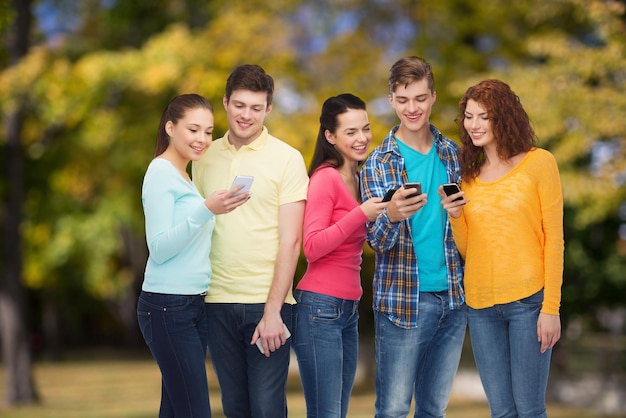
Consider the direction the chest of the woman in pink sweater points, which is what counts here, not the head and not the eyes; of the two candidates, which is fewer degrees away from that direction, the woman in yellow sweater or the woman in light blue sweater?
the woman in yellow sweater

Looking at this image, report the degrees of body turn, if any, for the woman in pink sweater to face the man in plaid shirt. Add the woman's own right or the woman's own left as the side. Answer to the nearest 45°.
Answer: approximately 45° to the woman's own left

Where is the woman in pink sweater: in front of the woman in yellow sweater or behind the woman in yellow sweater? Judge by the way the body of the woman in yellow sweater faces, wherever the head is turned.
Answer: in front

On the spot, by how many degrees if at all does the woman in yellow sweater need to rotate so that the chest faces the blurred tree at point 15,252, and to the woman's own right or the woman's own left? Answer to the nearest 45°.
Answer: approximately 90° to the woman's own right

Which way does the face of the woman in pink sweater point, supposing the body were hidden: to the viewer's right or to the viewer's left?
to the viewer's right

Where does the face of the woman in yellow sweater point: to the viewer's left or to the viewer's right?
to the viewer's left

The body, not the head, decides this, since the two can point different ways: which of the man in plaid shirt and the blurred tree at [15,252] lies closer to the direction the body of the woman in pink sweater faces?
the man in plaid shirt

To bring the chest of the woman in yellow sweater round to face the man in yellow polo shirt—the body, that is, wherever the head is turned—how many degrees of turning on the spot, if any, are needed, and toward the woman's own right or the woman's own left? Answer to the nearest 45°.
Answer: approximately 45° to the woman's own right

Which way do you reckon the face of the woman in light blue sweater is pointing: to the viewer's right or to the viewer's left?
to the viewer's right

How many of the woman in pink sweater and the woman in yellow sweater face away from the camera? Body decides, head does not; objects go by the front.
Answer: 0

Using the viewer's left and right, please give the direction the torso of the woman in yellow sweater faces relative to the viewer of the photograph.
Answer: facing the viewer and to the left of the viewer

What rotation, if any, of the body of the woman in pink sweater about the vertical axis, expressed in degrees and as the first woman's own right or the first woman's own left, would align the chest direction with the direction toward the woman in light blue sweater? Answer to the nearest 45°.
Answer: approximately 135° to the first woman's own right

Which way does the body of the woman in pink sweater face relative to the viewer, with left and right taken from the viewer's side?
facing the viewer and to the right of the viewer
